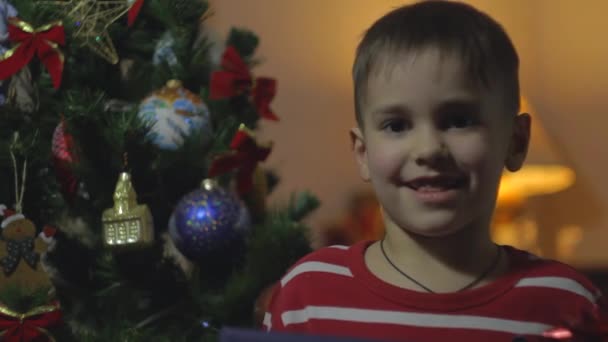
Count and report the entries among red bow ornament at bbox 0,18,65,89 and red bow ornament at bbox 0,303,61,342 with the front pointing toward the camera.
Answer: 2

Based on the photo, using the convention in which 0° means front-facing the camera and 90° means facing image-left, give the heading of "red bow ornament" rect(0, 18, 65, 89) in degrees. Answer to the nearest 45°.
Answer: approximately 0°

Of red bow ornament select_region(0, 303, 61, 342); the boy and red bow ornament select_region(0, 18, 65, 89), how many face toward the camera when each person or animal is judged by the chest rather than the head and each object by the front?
3

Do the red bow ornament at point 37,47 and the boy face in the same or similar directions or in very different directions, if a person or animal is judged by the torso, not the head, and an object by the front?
same or similar directions

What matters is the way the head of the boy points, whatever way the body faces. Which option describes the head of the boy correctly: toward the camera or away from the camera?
toward the camera

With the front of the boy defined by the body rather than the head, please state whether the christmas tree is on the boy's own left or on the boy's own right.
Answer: on the boy's own right

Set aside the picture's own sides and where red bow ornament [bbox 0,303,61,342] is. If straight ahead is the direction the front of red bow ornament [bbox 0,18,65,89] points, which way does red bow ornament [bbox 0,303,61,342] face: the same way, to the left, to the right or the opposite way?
the same way

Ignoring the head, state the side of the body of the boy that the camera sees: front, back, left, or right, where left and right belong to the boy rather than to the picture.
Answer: front

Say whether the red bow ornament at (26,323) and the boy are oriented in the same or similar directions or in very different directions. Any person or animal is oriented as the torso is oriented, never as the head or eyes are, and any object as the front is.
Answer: same or similar directions
